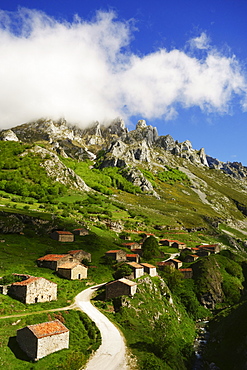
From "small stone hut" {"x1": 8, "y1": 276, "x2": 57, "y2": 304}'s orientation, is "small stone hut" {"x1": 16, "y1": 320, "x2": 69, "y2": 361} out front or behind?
out front

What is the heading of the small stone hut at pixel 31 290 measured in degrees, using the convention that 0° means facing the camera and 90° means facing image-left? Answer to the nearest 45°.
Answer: approximately 315°
